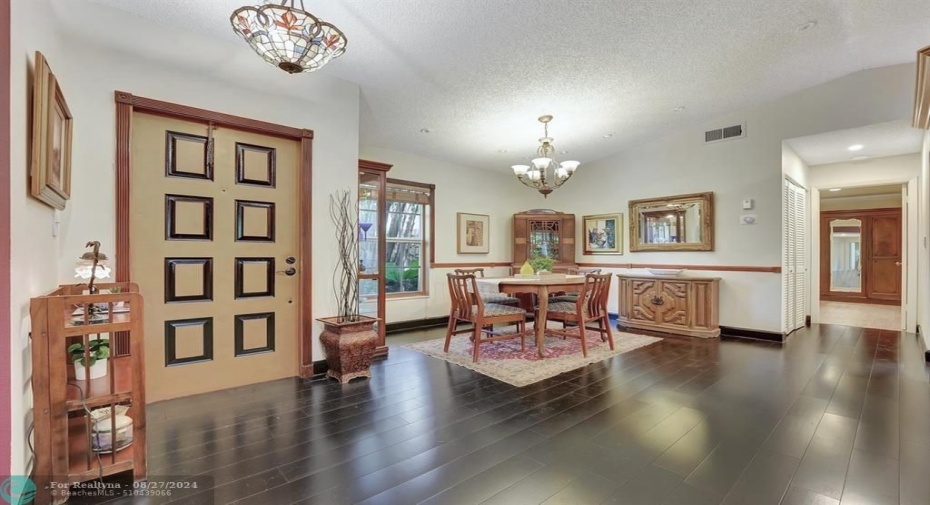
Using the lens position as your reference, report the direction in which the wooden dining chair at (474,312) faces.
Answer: facing away from the viewer and to the right of the viewer

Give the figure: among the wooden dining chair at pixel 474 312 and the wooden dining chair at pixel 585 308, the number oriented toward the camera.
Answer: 0

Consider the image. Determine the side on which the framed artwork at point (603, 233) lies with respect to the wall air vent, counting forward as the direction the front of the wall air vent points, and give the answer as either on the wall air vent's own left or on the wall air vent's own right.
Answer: on the wall air vent's own right

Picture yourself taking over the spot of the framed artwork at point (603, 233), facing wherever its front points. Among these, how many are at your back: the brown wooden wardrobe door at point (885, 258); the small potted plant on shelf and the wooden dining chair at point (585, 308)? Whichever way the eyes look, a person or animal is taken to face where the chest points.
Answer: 1

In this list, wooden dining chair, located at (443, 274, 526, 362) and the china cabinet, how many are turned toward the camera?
1

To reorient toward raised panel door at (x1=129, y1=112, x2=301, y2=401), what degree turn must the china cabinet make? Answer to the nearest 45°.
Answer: approximately 45° to its right

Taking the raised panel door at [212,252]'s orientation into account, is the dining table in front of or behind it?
in front

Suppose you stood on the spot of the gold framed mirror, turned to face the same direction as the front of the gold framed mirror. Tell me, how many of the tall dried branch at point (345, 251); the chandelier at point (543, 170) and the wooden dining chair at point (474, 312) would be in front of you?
3

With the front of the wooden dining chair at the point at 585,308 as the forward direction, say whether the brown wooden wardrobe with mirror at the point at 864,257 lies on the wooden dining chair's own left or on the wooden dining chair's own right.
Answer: on the wooden dining chair's own right

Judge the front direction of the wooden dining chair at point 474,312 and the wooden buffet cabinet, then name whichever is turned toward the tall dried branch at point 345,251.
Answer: the wooden buffet cabinet

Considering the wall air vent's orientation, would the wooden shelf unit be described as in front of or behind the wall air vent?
in front

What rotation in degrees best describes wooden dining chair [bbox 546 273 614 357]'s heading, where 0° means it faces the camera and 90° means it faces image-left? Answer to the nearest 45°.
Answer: approximately 135°

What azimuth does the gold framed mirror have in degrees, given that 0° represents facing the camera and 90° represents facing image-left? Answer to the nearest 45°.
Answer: approximately 45°
